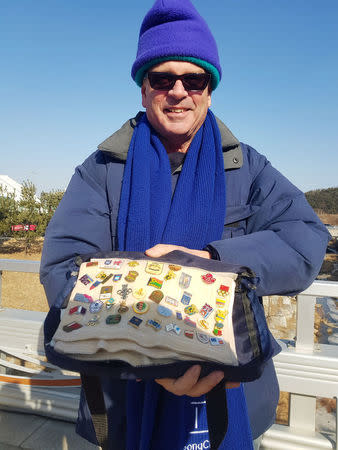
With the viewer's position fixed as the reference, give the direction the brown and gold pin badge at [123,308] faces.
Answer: facing the viewer

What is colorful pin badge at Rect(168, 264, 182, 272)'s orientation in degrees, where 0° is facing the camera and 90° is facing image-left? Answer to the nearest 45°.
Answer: approximately 0°

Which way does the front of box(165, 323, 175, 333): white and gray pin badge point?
toward the camera

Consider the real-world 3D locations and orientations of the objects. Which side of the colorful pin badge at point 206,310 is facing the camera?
front

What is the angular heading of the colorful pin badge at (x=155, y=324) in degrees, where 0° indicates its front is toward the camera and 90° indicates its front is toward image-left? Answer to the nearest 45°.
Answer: approximately 0°

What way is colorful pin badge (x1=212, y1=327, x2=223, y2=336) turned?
toward the camera
